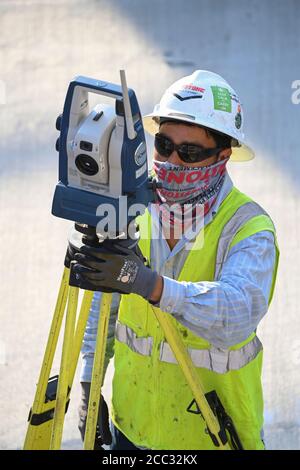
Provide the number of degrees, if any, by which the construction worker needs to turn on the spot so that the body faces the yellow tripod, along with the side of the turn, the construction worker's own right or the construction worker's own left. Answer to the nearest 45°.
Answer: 0° — they already face it

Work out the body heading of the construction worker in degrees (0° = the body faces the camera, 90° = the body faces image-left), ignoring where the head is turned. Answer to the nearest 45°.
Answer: approximately 45°

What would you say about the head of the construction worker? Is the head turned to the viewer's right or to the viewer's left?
to the viewer's left
